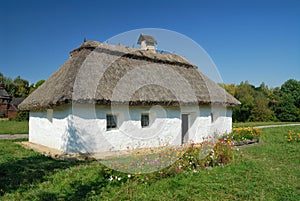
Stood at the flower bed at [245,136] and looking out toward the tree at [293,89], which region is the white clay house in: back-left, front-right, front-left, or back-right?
back-left

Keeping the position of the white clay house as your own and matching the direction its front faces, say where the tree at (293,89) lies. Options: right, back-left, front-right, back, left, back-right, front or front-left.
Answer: left

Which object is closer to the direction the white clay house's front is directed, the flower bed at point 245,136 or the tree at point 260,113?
the flower bed

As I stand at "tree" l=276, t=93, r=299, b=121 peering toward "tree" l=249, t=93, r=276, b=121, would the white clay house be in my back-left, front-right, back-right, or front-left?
front-left

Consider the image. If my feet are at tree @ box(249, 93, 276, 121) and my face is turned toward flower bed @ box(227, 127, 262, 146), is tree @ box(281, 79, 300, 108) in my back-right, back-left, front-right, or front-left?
back-left

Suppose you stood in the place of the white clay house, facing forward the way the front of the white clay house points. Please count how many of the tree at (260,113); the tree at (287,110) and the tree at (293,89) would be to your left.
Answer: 3

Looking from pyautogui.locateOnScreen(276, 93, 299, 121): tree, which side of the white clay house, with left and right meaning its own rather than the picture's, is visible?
left

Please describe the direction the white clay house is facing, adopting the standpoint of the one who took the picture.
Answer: facing the viewer and to the right of the viewer
